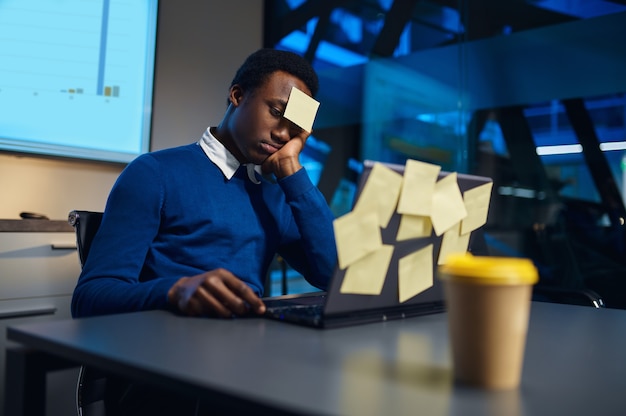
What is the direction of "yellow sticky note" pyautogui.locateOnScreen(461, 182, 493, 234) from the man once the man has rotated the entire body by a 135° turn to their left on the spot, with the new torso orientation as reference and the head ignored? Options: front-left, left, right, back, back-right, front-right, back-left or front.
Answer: back-right

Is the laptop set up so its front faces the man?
yes

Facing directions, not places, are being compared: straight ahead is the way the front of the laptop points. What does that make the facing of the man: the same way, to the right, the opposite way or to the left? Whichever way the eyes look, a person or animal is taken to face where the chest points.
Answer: the opposite way

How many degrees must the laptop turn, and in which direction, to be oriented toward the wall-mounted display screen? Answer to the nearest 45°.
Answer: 0° — it already faces it

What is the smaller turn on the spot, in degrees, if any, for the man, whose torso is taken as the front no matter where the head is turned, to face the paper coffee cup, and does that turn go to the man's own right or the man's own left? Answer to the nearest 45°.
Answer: approximately 45° to the man's own right

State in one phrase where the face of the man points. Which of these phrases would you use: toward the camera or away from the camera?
toward the camera

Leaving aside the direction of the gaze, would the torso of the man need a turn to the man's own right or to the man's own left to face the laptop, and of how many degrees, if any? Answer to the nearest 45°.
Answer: approximately 45° to the man's own right

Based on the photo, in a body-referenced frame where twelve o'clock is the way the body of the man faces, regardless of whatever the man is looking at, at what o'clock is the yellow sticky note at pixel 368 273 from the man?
The yellow sticky note is roughly at 1 o'clock from the man.

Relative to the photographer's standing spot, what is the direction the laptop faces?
facing away from the viewer and to the left of the viewer

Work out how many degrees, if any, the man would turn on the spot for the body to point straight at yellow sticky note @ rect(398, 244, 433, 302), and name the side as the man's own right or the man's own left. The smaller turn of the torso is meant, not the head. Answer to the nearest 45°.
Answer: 0° — they already face it
